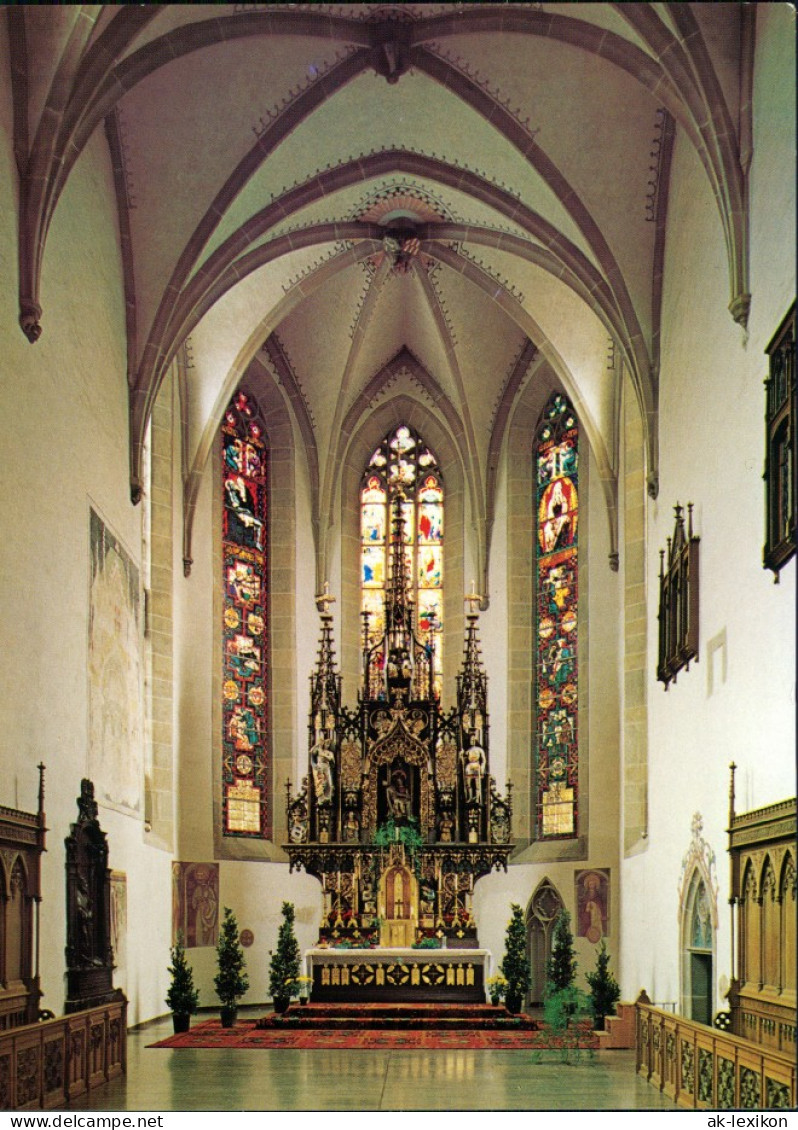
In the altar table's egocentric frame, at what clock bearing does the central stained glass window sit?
The central stained glass window is roughly at 6 o'clock from the altar table.

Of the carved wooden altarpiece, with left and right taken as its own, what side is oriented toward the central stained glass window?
back

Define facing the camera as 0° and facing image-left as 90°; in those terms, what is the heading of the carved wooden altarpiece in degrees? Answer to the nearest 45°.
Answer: approximately 0°
